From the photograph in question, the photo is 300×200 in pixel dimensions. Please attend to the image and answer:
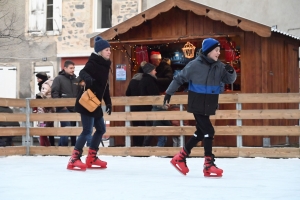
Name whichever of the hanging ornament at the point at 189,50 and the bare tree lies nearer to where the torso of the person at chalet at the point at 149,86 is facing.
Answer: the hanging ornament

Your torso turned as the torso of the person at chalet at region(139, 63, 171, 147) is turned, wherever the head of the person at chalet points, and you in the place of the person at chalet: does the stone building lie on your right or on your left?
on your left

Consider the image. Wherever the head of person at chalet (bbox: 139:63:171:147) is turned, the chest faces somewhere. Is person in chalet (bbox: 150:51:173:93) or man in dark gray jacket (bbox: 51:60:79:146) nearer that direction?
the person in chalet

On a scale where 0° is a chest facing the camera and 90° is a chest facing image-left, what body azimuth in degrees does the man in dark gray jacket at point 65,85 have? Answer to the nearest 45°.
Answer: approximately 315°

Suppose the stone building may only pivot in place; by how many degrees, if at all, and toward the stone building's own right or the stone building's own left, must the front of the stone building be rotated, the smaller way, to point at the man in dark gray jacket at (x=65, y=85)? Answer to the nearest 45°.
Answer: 0° — it already faces them

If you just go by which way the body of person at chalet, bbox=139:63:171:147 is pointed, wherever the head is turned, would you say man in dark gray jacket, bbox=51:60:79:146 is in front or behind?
behind

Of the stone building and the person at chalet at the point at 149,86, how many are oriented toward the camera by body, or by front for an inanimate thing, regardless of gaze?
1

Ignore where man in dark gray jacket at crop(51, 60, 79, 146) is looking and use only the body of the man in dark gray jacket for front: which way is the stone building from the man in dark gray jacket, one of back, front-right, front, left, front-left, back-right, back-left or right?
back-left

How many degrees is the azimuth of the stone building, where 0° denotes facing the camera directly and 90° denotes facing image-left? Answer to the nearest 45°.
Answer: approximately 0°
